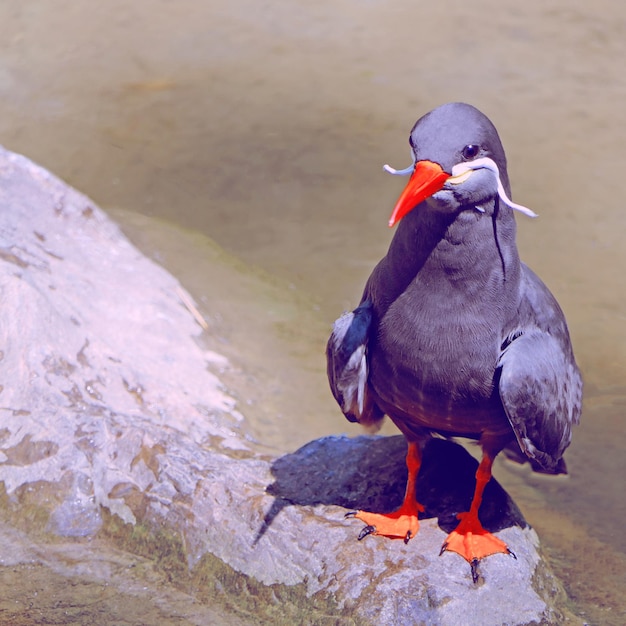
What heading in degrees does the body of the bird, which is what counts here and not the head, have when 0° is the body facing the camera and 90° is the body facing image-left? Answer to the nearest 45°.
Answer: approximately 0°
